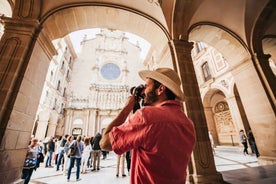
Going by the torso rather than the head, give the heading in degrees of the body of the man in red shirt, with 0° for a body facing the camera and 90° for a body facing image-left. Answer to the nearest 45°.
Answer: approximately 135°
